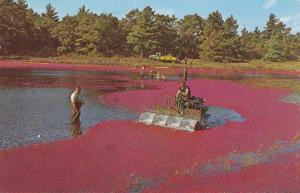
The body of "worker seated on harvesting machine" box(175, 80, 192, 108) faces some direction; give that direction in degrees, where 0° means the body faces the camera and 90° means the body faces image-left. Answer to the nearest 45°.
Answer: approximately 45°

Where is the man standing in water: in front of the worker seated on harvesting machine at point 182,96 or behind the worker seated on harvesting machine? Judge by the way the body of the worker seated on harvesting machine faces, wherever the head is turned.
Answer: in front
